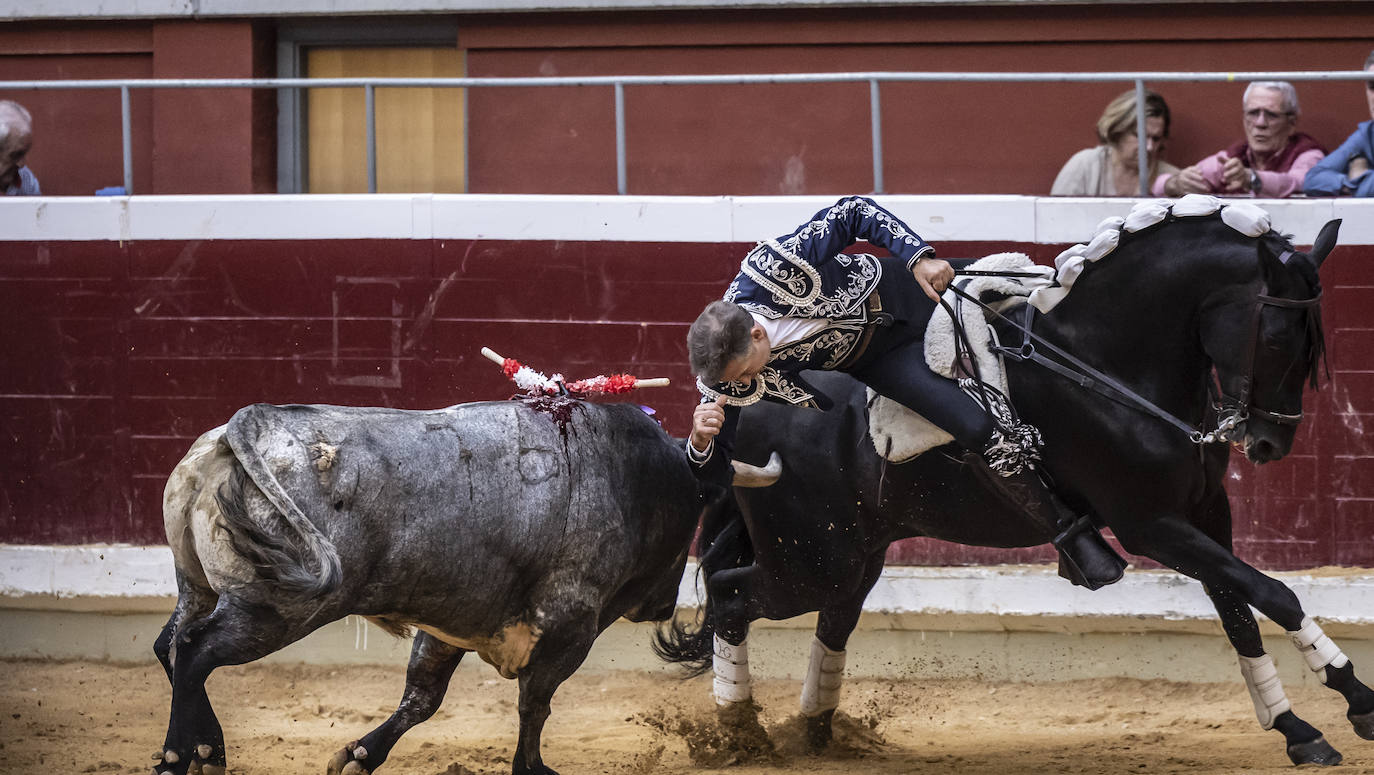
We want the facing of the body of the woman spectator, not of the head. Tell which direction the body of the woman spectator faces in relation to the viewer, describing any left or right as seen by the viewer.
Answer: facing the viewer and to the right of the viewer

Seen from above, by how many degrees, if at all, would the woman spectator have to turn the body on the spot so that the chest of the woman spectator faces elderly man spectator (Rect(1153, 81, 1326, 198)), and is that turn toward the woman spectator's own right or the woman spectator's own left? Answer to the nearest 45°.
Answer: approximately 45° to the woman spectator's own left

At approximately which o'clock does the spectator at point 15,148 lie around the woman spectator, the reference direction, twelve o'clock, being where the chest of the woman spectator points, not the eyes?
The spectator is roughly at 4 o'clock from the woman spectator.

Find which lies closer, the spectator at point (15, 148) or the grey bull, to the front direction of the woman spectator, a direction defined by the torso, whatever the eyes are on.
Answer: the grey bull

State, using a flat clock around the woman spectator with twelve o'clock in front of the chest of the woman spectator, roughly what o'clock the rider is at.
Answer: The rider is roughly at 2 o'clock from the woman spectator.

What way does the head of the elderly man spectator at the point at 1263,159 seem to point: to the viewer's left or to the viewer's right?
to the viewer's left

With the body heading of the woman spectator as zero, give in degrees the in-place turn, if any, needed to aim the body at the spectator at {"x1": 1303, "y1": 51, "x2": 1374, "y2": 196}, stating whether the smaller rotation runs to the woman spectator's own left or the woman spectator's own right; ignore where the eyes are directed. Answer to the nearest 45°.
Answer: approximately 45° to the woman spectator's own left

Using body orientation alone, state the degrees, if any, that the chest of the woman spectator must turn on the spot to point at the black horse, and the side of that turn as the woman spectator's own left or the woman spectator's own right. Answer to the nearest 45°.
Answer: approximately 45° to the woman spectator's own right

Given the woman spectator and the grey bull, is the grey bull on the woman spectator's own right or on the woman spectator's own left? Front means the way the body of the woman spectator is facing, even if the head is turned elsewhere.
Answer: on the woman spectator's own right
